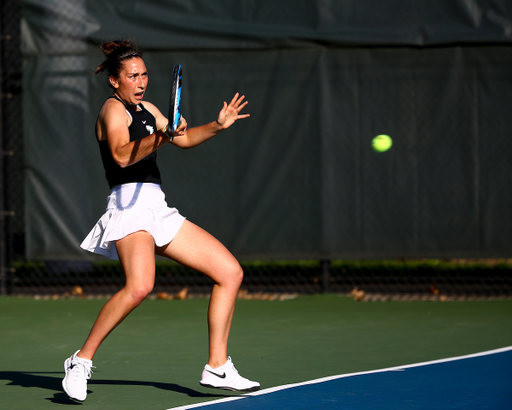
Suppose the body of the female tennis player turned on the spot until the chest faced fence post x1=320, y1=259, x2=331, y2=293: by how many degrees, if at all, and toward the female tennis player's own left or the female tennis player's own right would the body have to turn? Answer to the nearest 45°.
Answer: approximately 90° to the female tennis player's own left

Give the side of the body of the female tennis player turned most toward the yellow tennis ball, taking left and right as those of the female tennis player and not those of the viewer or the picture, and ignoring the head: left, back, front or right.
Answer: left

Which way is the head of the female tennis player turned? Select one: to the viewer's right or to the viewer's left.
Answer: to the viewer's right

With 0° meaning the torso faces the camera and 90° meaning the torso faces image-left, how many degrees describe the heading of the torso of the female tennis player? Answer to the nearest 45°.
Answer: approximately 315°
